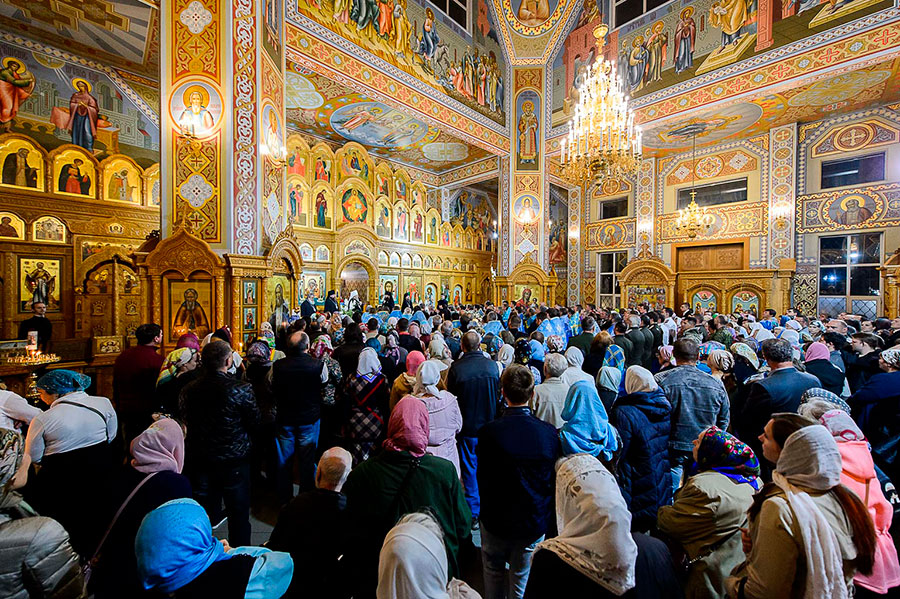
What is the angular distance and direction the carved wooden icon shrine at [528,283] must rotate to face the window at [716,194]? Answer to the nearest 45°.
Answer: approximately 90° to its left

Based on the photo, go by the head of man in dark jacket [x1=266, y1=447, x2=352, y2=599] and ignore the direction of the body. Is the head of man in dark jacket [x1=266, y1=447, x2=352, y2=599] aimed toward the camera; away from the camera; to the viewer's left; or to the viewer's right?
away from the camera

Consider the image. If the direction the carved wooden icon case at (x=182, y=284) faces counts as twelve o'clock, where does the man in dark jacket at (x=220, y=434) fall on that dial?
The man in dark jacket is roughly at 12 o'clock from the carved wooden icon case.

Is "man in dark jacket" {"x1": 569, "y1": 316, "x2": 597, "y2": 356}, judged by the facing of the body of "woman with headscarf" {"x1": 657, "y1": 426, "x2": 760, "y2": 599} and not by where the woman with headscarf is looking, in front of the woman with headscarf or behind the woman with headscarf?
in front

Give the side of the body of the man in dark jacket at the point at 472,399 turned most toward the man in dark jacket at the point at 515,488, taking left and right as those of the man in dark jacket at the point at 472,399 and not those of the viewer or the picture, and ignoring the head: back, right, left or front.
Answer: back

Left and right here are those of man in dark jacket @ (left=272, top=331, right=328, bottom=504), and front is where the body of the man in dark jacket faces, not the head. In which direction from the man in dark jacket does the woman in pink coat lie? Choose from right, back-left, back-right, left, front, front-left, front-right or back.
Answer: back-right

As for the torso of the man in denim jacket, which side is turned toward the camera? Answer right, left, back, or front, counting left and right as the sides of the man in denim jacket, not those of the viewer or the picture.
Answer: back

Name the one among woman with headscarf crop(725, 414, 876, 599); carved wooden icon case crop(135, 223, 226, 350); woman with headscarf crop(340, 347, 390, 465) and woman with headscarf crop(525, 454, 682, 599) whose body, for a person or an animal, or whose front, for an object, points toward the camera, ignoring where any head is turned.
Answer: the carved wooden icon case

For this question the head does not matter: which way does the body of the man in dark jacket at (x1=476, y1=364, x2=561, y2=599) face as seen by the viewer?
away from the camera

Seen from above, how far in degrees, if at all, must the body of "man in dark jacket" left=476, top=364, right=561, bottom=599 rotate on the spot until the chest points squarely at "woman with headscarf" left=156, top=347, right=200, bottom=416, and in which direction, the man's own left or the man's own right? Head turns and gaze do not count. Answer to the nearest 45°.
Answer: approximately 90° to the man's own left

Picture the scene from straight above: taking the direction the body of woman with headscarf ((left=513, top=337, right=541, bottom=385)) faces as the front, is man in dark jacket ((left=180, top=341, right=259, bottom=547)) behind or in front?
behind

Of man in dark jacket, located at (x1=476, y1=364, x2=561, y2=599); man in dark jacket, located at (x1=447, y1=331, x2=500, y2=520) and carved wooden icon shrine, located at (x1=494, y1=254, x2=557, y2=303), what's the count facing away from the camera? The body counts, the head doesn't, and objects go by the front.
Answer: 2

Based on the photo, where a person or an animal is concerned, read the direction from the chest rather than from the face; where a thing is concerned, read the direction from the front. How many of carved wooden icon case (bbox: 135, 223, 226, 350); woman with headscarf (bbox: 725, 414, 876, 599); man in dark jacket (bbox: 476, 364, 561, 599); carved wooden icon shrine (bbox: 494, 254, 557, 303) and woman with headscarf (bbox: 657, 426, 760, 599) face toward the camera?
2

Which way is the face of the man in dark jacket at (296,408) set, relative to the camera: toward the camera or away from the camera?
away from the camera

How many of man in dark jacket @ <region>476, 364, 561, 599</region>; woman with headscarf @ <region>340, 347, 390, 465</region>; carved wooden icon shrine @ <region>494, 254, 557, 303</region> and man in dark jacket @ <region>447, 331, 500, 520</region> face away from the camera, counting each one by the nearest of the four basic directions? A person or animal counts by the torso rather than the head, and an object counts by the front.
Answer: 3

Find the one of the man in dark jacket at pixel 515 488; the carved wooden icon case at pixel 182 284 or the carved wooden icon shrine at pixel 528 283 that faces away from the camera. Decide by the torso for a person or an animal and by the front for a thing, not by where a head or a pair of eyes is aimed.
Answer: the man in dark jacket

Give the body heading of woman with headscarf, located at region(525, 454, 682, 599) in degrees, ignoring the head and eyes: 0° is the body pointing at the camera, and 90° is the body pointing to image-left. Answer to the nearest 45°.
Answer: approximately 135°

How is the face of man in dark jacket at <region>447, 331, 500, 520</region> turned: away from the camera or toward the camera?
away from the camera

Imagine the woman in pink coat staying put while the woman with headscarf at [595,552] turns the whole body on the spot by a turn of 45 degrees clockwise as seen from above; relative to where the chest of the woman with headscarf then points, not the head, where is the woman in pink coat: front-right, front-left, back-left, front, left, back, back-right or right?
front-right
